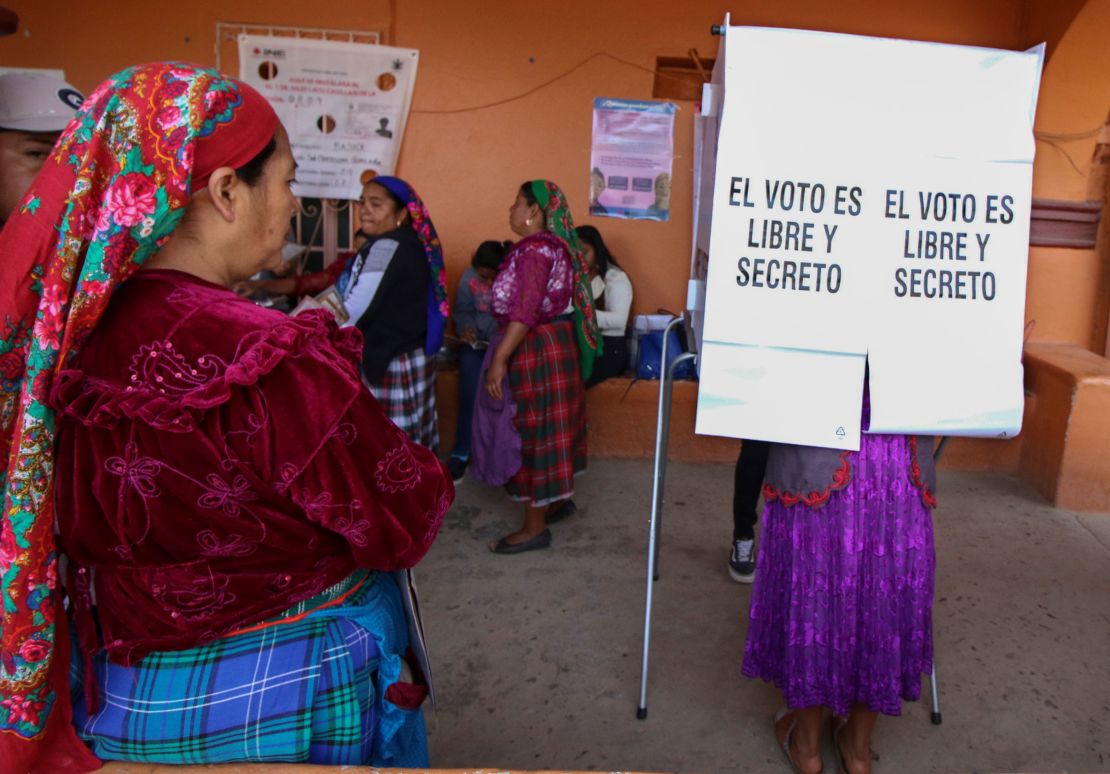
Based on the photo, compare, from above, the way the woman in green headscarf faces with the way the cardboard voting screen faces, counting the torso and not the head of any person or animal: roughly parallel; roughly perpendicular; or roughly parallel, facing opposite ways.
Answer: roughly perpendicular

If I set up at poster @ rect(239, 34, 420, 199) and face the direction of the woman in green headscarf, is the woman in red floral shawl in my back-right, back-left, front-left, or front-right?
front-right

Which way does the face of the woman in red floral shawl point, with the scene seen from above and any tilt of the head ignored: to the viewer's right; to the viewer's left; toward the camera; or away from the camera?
to the viewer's right

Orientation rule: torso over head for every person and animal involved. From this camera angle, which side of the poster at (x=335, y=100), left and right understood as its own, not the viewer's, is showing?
front

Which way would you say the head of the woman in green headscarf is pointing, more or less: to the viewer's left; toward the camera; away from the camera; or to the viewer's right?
to the viewer's left

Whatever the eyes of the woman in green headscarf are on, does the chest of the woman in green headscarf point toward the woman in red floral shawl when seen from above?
no

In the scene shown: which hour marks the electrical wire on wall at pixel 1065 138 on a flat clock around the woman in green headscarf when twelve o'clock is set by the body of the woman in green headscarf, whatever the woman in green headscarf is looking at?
The electrical wire on wall is roughly at 5 o'clock from the woman in green headscarf.

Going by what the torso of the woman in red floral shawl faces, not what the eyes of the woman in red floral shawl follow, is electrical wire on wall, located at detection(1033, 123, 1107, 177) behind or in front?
in front

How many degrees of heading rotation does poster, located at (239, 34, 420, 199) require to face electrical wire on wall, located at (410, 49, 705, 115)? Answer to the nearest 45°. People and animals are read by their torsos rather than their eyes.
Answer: approximately 90° to its left

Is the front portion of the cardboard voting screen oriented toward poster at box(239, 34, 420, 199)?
no

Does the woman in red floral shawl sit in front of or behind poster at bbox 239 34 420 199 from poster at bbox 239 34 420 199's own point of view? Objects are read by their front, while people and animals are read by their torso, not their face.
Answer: in front

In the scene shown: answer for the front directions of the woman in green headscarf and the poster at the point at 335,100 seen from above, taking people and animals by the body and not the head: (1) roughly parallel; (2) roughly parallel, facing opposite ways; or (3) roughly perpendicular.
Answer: roughly perpendicular

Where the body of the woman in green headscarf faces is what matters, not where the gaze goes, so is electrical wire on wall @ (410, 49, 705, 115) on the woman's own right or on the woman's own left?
on the woman's own right

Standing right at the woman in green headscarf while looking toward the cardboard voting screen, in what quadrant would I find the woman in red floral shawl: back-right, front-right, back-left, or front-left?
front-right
